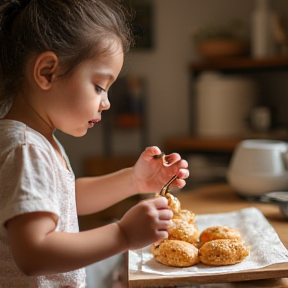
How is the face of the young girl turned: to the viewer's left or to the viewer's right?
to the viewer's right

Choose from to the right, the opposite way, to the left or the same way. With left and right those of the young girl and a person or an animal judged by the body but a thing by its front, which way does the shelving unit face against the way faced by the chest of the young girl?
to the right

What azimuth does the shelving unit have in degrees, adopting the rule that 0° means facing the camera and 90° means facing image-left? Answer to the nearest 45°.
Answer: approximately 0°

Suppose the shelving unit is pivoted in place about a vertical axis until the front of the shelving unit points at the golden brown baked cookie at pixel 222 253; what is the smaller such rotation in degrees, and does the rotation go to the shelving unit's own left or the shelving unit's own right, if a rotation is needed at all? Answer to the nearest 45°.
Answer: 0° — it already faces it

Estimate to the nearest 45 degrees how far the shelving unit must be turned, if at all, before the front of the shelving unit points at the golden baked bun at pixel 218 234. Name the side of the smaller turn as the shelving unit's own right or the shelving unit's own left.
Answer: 0° — it already faces it

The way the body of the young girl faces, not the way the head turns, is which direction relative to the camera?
to the viewer's right
